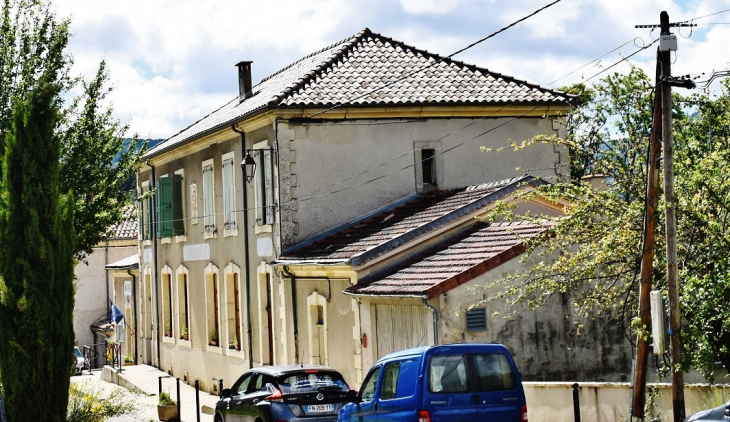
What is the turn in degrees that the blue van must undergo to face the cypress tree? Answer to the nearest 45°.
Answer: approximately 45° to its left

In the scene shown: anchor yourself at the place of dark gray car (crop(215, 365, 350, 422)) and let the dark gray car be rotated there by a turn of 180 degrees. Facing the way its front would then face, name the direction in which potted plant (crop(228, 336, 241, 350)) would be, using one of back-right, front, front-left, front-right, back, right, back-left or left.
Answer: back-left

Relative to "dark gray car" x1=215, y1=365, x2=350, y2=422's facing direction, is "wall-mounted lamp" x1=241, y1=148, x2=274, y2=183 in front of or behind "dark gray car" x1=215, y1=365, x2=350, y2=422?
in front

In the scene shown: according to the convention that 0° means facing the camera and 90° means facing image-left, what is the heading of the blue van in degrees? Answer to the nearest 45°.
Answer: approximately 135°

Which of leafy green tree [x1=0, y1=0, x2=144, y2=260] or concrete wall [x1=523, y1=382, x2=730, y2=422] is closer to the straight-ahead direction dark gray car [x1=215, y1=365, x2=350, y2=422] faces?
the leafy green tree

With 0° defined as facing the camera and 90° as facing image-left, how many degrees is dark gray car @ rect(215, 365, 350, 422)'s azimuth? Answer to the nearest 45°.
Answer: approximately 135°

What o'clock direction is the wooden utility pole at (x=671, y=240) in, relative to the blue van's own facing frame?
The wooden utility pole is roughly at 4 o'clock from the blue van.

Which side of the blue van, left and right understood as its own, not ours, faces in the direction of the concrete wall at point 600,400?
right

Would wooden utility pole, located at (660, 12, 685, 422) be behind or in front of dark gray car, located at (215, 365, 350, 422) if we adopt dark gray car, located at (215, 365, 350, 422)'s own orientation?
behind

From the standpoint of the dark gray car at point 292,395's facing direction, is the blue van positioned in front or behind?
behind

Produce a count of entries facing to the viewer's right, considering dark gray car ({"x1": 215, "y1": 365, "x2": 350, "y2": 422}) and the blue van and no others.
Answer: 0

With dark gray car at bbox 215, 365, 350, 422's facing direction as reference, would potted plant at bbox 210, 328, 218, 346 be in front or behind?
in front
